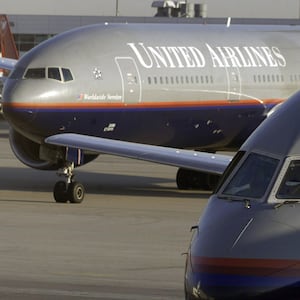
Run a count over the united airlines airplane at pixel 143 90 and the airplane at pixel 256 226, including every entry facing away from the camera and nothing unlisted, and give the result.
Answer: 0

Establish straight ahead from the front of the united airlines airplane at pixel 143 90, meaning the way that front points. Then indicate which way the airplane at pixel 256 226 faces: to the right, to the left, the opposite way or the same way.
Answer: the same way

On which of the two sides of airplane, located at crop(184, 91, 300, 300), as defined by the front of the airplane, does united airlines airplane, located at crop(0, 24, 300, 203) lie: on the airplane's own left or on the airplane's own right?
on the airplane's own right

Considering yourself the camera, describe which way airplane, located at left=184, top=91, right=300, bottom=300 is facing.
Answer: facing the viewer and to the left of the viewer

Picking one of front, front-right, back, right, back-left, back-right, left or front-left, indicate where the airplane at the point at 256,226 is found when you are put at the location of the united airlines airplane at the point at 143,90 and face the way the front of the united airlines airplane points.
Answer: front-left
